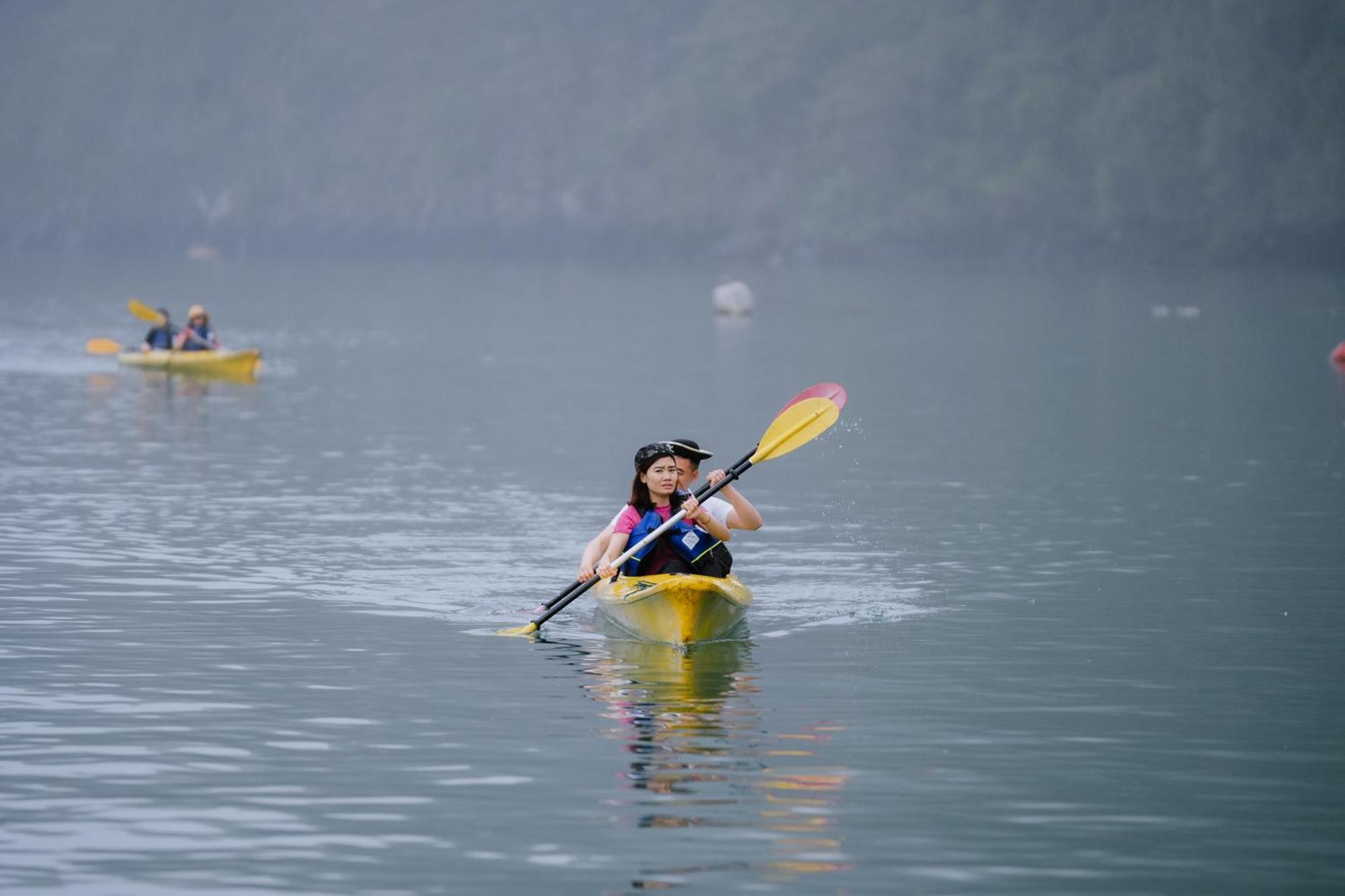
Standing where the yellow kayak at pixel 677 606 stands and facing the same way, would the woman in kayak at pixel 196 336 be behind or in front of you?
behind

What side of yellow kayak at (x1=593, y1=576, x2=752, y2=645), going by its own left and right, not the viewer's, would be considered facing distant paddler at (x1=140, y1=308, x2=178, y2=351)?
back

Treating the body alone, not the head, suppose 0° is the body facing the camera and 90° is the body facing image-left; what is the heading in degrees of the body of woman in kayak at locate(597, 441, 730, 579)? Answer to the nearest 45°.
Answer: approximately 0°

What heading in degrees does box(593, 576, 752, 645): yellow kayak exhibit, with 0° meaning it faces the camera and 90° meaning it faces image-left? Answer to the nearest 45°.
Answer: approximately 0°

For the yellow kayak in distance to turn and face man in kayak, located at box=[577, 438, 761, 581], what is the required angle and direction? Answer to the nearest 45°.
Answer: approximately 45° to its right

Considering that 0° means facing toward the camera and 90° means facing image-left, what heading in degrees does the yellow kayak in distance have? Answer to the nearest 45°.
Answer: approximately 315°
